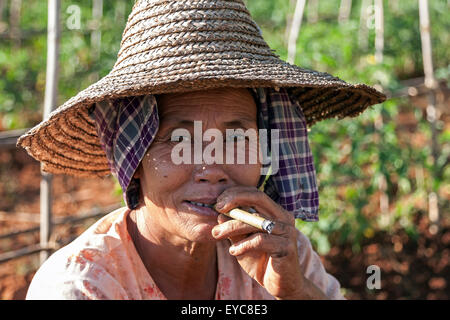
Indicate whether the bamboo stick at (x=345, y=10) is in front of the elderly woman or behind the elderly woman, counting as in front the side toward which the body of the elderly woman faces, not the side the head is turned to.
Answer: behind

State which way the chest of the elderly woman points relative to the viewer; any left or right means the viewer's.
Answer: facing the viewer

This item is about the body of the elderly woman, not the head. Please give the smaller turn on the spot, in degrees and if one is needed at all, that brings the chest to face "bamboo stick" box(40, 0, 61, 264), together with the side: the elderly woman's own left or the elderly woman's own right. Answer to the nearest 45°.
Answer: approximately 135° to the elderly woman's own right

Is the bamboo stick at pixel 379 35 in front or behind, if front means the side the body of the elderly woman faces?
behind

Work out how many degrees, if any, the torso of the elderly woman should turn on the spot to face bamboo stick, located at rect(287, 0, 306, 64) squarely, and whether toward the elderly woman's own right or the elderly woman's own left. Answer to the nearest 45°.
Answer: approximately 180°

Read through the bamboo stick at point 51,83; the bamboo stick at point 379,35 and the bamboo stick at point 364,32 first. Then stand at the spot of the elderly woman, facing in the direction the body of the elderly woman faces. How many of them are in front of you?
0

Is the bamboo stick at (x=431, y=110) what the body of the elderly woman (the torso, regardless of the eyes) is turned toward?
no

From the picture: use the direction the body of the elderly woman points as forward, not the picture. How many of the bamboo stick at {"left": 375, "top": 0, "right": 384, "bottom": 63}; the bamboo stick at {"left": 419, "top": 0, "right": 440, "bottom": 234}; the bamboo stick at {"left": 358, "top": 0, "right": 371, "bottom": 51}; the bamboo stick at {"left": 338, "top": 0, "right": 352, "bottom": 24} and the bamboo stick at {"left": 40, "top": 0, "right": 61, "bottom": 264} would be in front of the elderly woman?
0

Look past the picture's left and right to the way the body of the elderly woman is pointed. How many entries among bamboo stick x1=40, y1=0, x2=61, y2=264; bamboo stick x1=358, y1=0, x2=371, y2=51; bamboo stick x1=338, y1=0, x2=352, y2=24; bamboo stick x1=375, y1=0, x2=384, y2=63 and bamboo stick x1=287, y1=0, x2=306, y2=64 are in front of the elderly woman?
0

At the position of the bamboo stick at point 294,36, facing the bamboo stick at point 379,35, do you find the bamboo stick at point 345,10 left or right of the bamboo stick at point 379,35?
left

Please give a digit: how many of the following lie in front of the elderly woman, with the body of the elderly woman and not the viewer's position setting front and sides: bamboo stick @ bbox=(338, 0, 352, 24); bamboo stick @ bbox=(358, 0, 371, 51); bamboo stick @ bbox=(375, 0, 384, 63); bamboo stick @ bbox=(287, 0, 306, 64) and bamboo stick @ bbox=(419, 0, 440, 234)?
0

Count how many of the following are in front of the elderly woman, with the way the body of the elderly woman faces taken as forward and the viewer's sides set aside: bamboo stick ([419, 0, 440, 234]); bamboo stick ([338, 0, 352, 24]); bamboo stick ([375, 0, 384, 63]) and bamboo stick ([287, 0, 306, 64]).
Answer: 0

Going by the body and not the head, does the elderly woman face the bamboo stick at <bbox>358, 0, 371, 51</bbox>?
no

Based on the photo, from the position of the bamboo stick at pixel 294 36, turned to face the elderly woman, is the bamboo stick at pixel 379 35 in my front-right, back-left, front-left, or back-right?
back-left
